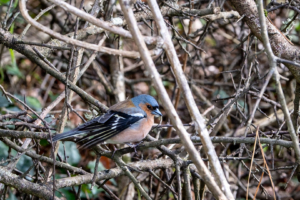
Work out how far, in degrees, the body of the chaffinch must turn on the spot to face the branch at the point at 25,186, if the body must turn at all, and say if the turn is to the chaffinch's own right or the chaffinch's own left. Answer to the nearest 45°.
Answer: approximately 135° to the chaffinch's own right

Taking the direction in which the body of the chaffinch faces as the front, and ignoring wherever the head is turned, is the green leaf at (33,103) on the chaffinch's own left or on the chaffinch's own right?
on the chaffinch's own left

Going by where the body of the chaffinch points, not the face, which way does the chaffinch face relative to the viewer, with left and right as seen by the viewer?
facing to the right of the viewer
